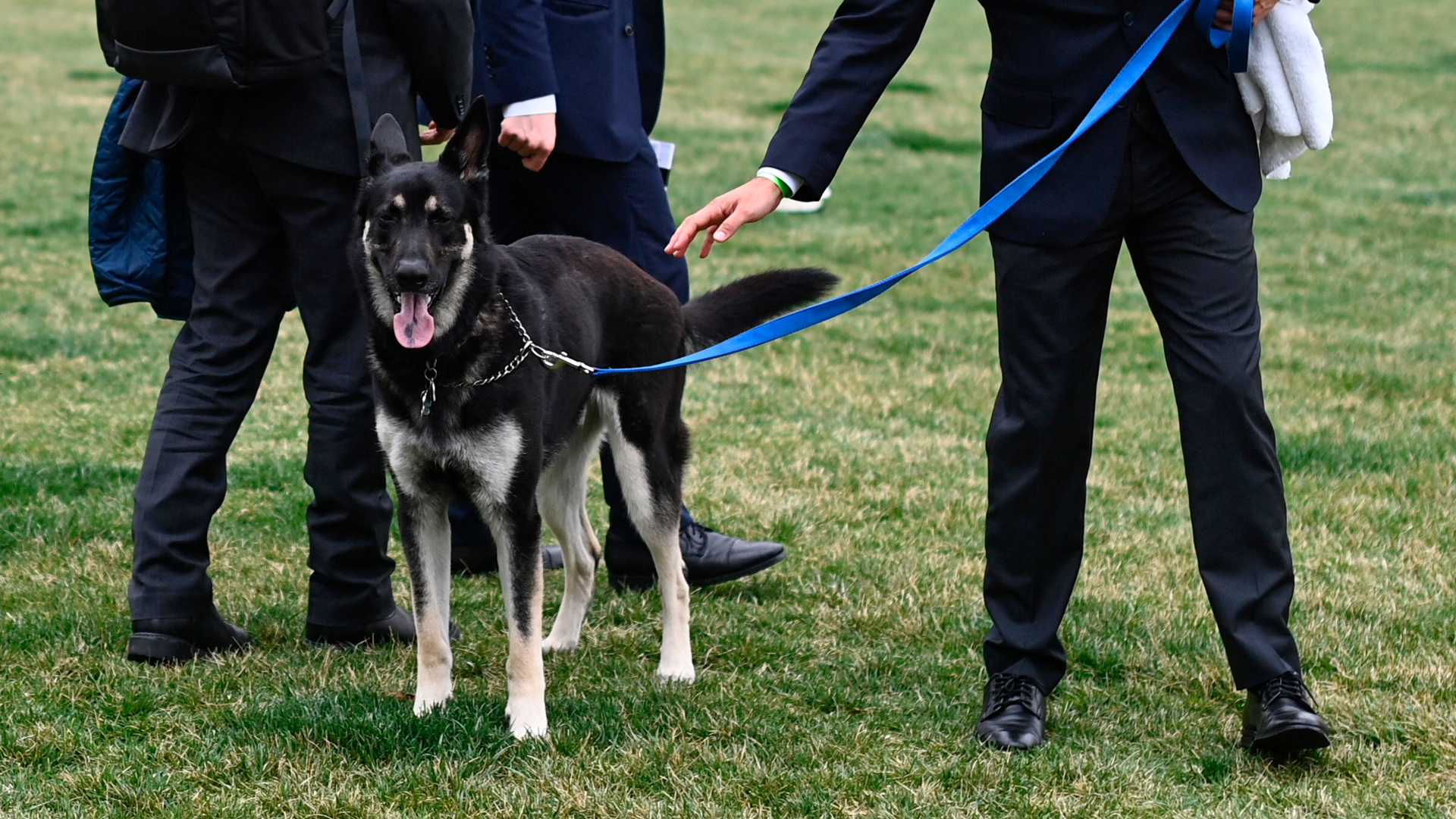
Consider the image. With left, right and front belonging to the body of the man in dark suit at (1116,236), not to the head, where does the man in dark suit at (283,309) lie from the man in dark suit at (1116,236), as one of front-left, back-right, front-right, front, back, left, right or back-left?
right

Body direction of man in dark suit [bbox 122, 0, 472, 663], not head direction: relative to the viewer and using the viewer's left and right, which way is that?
facing away from the viewer and to the right of the viewer

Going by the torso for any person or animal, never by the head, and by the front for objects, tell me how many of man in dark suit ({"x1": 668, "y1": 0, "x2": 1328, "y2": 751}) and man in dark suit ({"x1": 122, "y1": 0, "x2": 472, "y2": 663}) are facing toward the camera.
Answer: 1

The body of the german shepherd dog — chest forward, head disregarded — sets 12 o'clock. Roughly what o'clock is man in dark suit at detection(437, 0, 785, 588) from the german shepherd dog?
The man in dark suit is roughly at 5 o'clock from the german shepherd dog.

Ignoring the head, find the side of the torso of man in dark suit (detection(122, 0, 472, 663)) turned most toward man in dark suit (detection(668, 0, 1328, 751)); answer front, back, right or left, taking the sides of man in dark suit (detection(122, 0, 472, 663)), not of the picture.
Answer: right

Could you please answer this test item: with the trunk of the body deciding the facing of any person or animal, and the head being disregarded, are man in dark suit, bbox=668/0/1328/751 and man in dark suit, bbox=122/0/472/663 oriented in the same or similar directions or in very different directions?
very different directions

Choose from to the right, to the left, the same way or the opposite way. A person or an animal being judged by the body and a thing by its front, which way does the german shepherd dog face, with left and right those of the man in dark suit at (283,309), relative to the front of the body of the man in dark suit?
the opposite way
